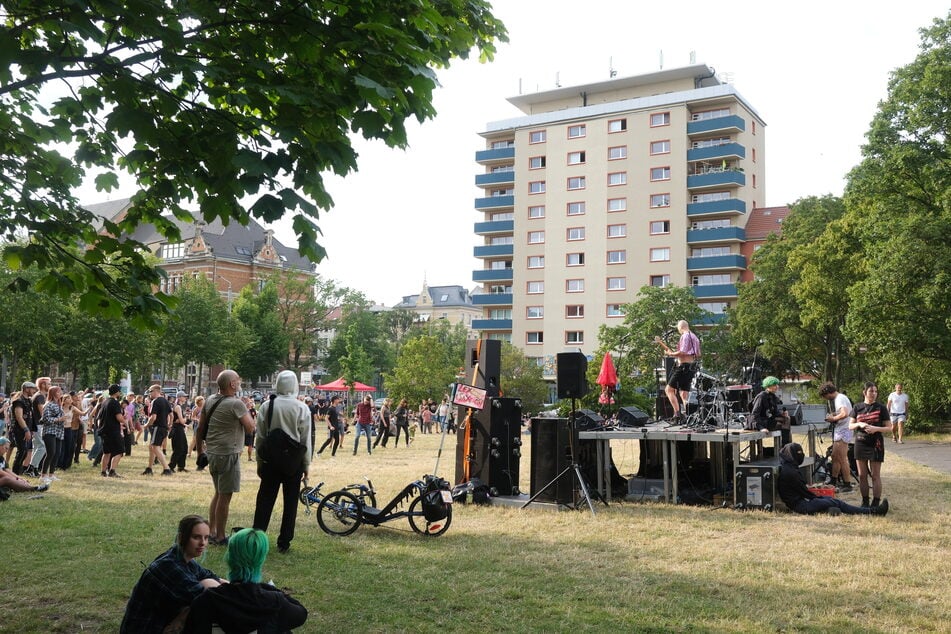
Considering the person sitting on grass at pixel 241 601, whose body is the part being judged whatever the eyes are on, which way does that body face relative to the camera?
away from the camera

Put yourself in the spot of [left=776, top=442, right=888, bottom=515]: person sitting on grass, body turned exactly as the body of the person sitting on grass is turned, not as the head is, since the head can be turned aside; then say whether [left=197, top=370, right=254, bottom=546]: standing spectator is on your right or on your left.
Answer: on your right

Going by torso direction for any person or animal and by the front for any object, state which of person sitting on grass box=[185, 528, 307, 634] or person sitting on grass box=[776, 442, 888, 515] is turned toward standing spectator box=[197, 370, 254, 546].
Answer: person sitting on grass box=[185, 528, 307, 634]

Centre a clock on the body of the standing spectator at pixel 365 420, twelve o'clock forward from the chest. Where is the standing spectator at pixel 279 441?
the standing spectator at pixel 279 441 is roughly at 12 o'clock from the standing spectator at pixel 365 420.

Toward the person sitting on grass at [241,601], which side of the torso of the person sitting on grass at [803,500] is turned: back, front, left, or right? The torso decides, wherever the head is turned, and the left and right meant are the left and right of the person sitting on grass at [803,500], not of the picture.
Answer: right

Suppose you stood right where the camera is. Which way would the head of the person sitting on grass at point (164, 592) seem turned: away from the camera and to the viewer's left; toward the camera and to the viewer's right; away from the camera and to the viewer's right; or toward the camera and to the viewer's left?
toward the camera and to the viewer's right

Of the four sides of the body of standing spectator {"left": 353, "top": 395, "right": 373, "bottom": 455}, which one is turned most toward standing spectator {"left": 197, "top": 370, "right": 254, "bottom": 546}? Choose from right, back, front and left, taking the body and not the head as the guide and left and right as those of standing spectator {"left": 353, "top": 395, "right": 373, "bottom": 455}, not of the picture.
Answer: front

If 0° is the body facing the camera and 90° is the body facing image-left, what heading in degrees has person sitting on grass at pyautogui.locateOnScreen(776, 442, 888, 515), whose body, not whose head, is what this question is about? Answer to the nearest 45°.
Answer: approximately 270°

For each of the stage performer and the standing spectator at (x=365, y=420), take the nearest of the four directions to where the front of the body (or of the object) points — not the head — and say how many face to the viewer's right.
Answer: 0

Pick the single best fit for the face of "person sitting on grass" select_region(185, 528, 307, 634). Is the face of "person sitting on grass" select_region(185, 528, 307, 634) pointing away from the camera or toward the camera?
away from the camera

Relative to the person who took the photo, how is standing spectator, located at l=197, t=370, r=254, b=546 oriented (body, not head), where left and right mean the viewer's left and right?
facing away from the viewer and to the right of the viewer

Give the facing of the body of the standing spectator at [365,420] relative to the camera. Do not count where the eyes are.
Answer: toward the camera

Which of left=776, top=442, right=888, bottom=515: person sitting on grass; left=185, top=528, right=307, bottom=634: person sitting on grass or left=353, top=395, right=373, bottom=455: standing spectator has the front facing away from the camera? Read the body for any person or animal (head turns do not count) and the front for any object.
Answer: left=185, top=528, right=307, bottom=634: person sitting on grass

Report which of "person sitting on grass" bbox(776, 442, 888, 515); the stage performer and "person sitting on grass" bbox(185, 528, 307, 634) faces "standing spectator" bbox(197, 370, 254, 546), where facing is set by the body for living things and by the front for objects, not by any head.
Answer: "person sitting on grass" bbox(185, 528, 307, 634)

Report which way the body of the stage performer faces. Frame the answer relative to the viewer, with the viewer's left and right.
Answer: facing away from the viewer and to the left of the viewer

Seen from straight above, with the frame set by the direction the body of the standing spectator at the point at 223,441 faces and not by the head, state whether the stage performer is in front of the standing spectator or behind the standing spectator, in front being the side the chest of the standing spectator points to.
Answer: in front

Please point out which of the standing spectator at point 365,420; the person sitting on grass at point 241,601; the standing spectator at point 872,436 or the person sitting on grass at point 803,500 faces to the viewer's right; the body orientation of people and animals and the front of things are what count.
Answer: the person sitting on grass at point 803,500
